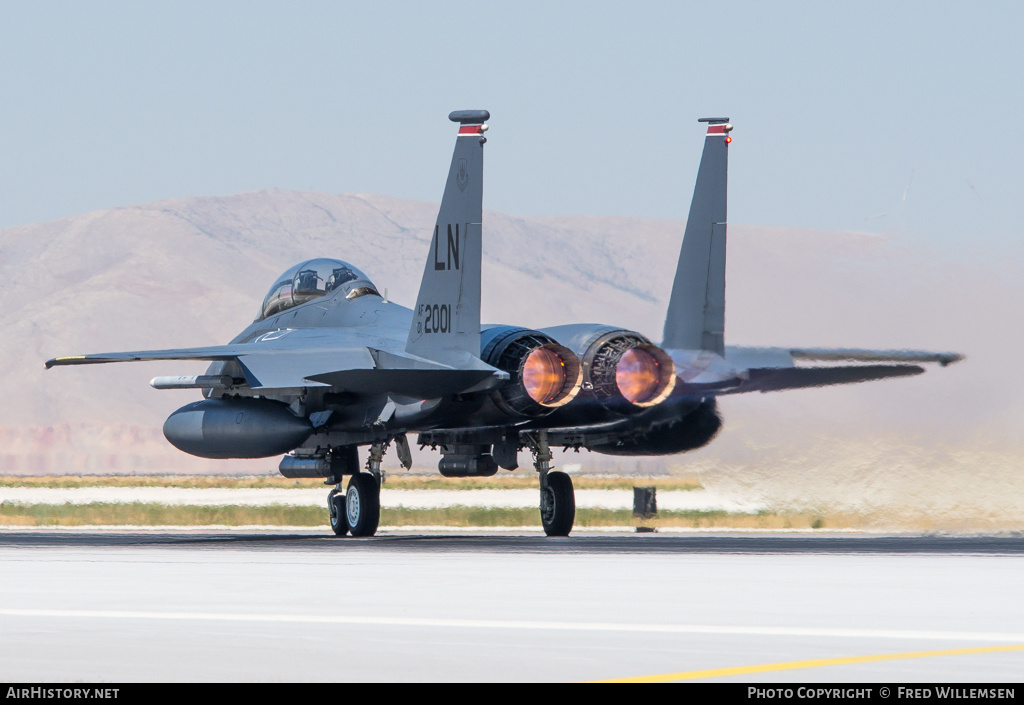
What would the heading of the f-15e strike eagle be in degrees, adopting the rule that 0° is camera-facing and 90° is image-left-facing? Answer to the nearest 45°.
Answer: approximately 135°
